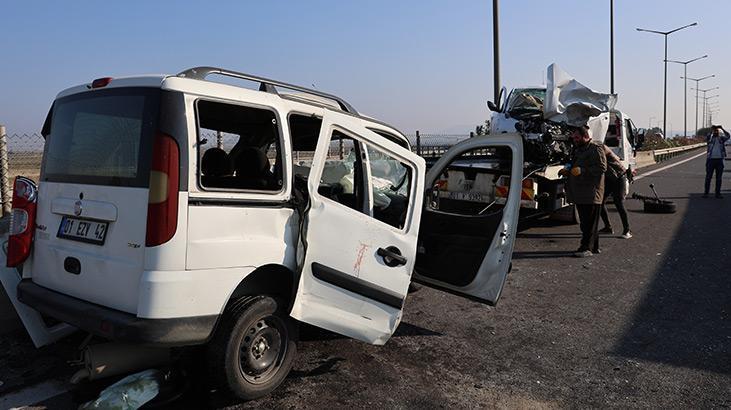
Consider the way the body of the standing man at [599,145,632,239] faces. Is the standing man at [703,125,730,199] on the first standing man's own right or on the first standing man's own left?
on the first standing man's own right

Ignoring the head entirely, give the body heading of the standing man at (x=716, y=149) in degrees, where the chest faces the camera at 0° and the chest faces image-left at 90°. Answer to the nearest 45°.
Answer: approximately 0°

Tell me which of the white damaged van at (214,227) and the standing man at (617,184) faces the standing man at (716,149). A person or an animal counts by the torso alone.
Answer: the white damaged van

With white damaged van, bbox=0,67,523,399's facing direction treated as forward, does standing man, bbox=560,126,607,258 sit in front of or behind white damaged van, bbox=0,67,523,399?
in front

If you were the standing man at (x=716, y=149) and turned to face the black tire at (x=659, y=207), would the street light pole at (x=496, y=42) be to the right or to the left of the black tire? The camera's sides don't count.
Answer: right

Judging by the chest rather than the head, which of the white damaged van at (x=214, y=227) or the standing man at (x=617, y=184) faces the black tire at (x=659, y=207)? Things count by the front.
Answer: the white damaged van

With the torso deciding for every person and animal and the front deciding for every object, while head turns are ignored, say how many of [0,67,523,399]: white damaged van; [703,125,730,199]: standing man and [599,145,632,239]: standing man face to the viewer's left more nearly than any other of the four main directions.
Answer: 1

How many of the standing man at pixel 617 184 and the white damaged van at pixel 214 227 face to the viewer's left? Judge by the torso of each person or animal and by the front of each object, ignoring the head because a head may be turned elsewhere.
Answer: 1

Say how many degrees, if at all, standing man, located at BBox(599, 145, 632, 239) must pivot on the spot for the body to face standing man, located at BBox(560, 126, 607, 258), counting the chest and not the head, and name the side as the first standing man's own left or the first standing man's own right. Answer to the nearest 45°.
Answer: approximately 90° to the first standing man's own left

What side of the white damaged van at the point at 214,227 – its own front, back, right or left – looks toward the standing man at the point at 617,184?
front

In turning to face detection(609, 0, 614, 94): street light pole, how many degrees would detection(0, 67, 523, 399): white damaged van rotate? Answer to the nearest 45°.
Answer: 0° — it already faces it

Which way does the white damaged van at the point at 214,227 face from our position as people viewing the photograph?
facing away from the viewer and to the right of the viewer

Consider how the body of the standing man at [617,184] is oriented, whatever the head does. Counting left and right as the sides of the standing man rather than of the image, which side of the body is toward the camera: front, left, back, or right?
left

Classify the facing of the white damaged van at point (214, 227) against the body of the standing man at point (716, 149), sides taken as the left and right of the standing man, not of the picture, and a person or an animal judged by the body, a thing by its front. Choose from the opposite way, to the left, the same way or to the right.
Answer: the opposite way

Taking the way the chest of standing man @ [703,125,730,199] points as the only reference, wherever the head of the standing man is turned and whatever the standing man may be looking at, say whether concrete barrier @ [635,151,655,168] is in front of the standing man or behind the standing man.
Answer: behind
